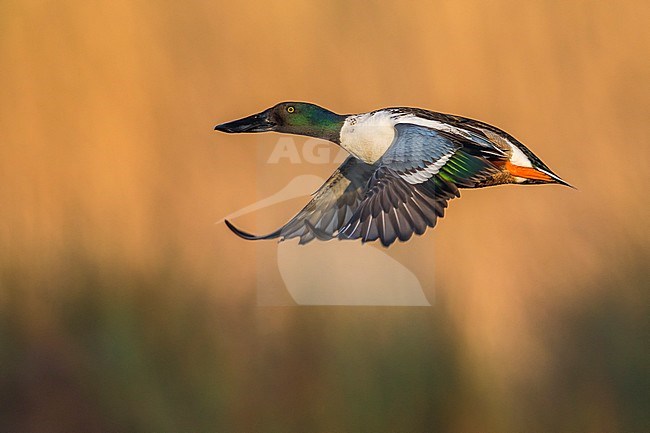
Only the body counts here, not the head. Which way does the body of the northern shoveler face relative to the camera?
to the viewer's left
